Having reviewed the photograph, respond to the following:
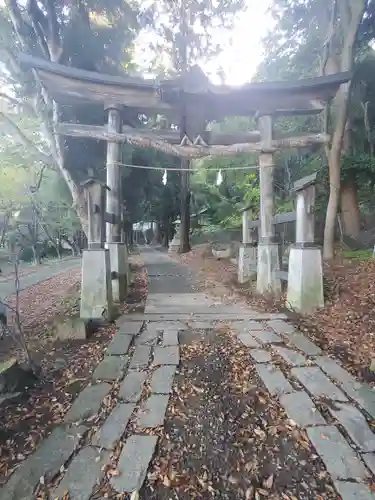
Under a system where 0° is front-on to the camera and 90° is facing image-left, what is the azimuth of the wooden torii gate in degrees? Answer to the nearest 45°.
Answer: approximately 0°

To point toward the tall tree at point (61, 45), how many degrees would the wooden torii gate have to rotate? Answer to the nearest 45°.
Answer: approximately 135° to its right

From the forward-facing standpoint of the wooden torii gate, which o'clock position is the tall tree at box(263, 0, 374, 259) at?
The tall tree is roughly at 8 o'clock from the wooden torii gate.
